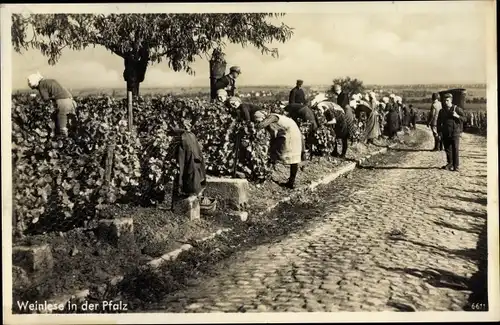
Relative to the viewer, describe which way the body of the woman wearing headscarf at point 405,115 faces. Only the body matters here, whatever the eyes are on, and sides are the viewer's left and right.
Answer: facing to the left of the viewer

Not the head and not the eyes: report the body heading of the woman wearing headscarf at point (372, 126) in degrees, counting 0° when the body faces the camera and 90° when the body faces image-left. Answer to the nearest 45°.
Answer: approximately 90°

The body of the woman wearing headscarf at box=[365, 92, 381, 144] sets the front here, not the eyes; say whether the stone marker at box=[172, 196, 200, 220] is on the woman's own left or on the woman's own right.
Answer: on the woman's own left

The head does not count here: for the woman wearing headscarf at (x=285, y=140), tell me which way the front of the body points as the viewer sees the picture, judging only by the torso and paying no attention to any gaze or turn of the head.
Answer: to the viewer's left

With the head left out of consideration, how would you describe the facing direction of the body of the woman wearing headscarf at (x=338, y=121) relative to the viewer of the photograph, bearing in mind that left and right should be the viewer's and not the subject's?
facing to the left of the viewer
